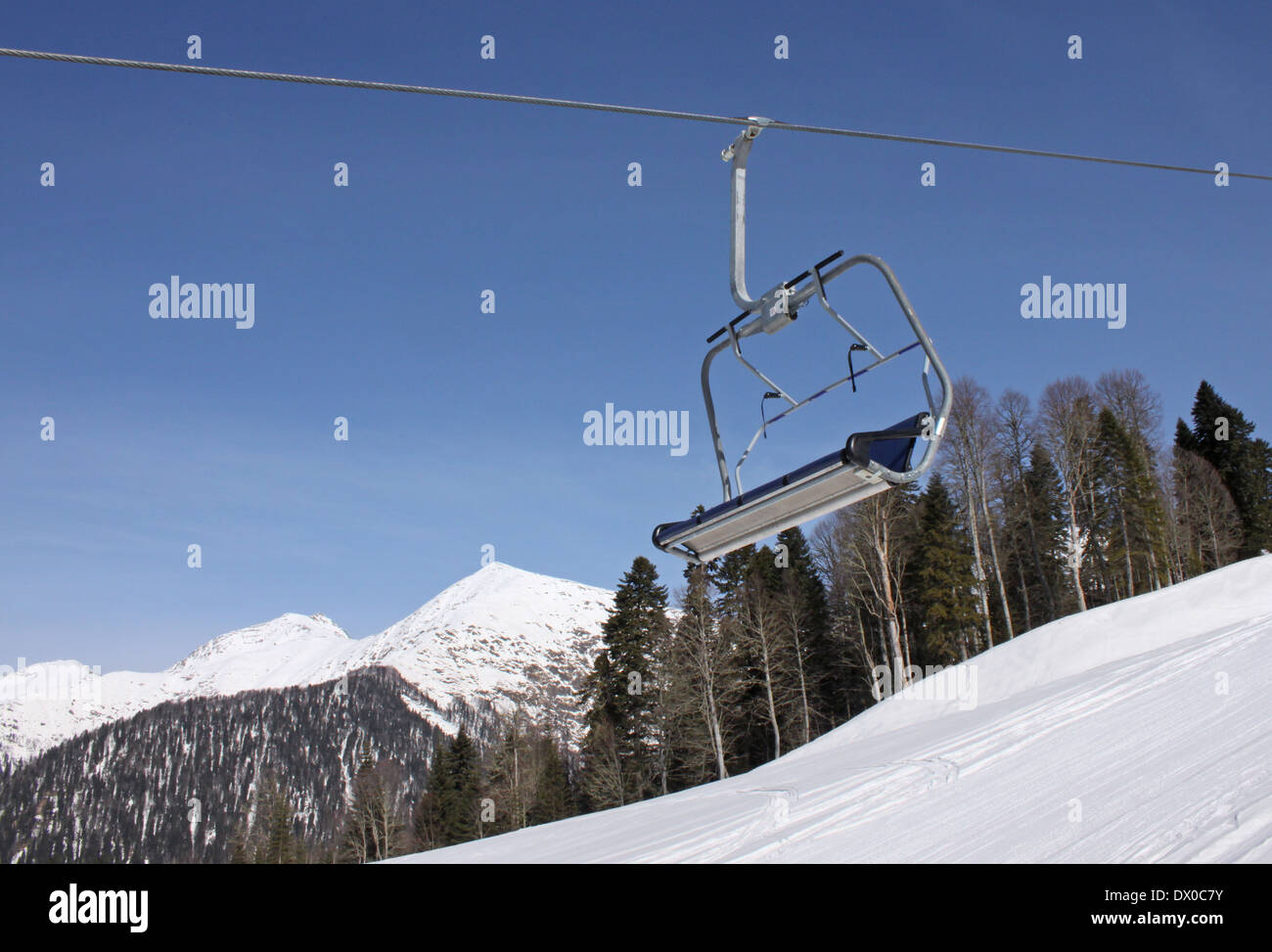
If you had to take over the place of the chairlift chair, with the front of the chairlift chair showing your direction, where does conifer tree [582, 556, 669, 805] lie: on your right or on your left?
on your right

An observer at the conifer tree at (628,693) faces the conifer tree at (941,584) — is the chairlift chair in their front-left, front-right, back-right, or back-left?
front-right

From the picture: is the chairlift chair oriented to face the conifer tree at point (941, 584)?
no
